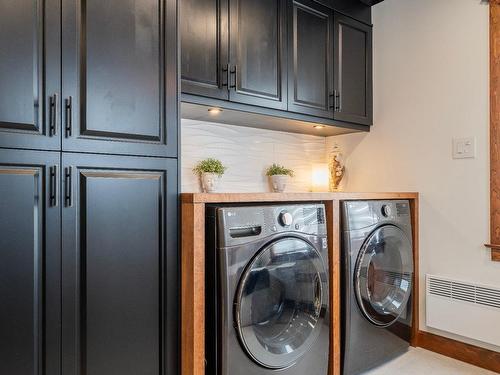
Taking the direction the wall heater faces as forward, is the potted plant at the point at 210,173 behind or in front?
in front

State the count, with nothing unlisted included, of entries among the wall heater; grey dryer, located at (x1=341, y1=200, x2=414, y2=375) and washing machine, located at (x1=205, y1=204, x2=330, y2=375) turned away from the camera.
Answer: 0

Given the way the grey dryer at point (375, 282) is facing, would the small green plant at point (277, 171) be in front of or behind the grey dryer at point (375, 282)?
behind

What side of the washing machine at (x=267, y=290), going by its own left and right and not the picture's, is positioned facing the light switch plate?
left

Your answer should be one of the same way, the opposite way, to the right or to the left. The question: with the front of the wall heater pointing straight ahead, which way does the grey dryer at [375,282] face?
to the left

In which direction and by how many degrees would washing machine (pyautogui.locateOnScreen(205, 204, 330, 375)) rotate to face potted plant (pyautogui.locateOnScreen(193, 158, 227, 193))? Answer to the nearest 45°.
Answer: approximately 180°

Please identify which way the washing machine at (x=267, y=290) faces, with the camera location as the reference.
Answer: facing the viewer and to the right of the viewer

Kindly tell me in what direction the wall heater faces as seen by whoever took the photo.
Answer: facing the viewer and to the left of the viewer

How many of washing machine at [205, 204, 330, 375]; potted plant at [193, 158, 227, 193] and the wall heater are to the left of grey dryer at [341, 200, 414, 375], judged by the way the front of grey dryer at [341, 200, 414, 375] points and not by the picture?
1

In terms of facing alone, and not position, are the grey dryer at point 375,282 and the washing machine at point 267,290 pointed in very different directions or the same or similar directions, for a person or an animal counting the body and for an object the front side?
same or similar directions
